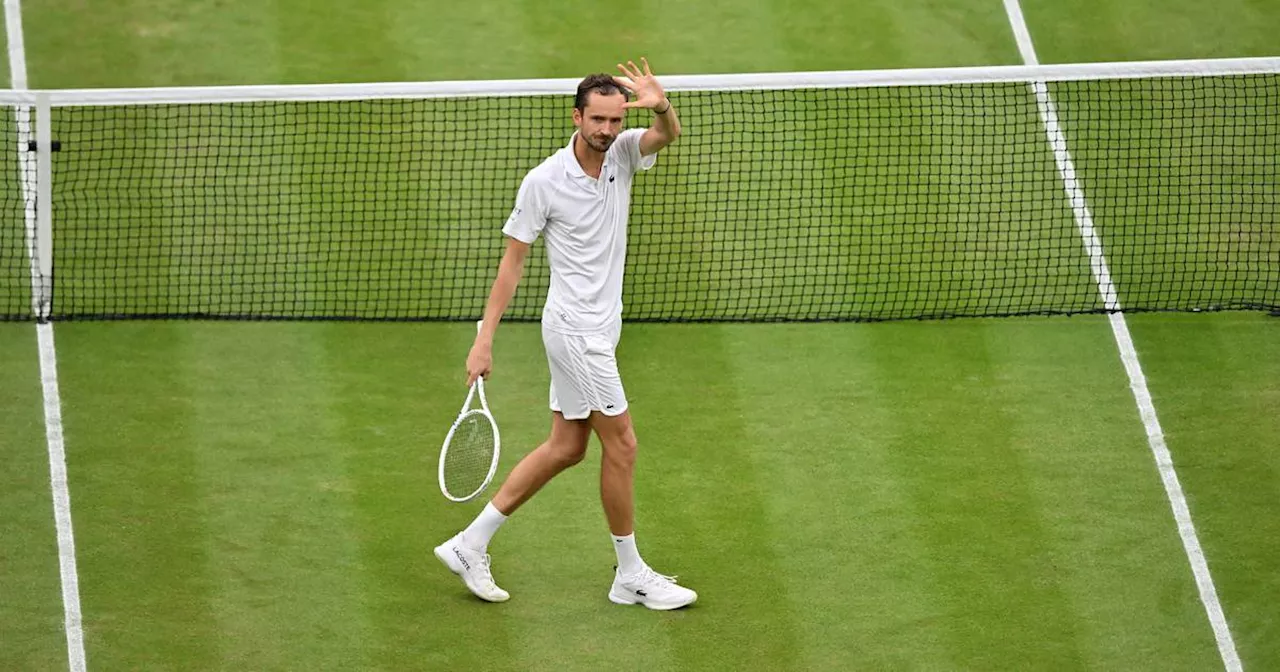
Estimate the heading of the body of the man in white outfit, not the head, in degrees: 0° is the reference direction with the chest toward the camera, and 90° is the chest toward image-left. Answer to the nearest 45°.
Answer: approximately 315°
